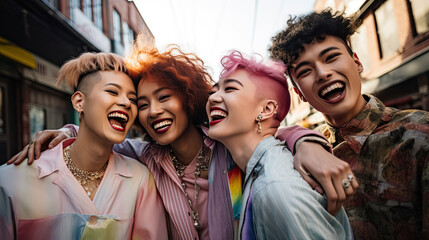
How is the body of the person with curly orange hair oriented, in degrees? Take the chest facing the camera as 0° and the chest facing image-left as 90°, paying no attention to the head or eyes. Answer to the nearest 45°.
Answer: approximately 0°

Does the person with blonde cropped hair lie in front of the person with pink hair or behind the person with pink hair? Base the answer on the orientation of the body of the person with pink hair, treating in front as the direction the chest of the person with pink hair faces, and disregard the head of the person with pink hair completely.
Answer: in front

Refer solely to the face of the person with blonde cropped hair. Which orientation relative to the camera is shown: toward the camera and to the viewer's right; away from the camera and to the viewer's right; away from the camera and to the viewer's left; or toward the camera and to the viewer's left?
toward the camera and to the viewer's right
